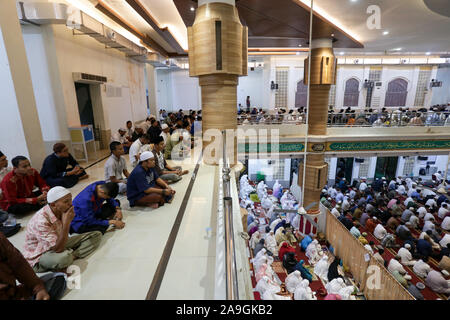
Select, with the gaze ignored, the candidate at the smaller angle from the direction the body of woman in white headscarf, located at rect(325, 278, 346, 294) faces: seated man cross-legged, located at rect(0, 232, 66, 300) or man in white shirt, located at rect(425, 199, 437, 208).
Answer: the man in white shirt

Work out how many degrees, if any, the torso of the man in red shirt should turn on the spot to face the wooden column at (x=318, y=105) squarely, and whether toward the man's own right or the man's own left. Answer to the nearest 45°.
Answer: approximately 45° to the man's own left

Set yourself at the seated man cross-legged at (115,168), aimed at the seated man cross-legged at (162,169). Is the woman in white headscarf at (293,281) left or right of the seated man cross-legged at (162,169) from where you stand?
right

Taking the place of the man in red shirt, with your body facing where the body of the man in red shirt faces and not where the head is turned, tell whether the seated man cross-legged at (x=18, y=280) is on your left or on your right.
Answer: on your right

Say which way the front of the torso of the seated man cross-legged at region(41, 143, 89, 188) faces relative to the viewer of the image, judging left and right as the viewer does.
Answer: facing to the right of the viewer

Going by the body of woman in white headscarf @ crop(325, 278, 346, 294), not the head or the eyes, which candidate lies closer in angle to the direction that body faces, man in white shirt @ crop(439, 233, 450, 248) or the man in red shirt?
the man in white shirt

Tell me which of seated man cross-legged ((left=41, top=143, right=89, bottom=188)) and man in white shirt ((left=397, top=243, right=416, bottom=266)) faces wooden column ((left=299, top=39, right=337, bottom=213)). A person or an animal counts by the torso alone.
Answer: the seated man cross-legged

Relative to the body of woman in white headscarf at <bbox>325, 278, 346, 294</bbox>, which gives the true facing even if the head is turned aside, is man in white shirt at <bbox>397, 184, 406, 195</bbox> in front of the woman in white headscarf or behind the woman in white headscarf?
in front

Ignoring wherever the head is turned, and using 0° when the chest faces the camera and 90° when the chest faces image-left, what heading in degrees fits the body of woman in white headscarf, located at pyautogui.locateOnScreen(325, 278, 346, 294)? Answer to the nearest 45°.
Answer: approximately 225°
